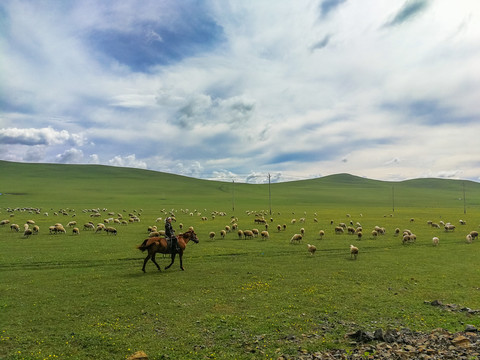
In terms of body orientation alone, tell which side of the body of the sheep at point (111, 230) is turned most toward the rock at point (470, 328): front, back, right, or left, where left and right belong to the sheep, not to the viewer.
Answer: right
